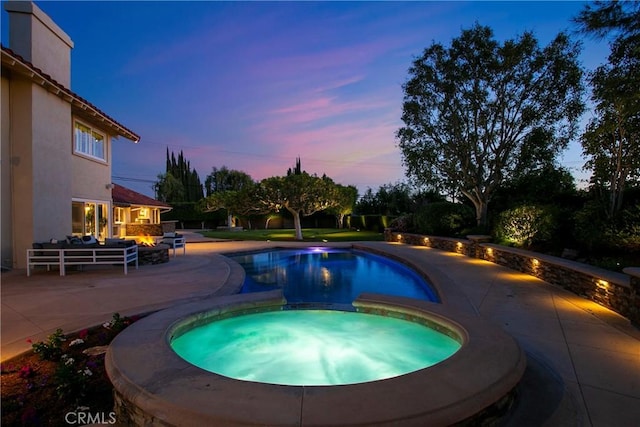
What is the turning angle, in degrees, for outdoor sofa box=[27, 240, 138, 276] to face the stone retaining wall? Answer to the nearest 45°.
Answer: approximately 135° to its right

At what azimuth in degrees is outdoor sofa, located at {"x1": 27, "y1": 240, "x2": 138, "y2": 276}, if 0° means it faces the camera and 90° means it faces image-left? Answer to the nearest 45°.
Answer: approximately 180°

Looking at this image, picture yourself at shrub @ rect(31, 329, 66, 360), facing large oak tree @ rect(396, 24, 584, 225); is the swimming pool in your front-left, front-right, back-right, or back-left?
front-left

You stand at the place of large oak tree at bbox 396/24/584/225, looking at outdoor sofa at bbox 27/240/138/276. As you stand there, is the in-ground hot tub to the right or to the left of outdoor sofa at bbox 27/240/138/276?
left

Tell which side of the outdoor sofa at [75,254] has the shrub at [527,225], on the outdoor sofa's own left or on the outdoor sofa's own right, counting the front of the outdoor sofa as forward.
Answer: on the outdoor sofa's own right

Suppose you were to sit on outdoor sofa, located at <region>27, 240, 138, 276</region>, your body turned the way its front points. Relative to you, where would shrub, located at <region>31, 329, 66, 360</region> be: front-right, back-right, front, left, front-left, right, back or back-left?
back

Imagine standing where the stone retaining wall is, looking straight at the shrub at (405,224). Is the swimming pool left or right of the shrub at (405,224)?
left

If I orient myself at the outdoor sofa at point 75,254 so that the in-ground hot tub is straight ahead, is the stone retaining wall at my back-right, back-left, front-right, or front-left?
front-left

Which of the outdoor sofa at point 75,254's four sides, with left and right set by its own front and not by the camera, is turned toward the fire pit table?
right

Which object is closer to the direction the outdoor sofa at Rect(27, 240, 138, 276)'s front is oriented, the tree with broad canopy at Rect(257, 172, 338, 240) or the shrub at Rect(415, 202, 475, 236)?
the tree with broad canopy

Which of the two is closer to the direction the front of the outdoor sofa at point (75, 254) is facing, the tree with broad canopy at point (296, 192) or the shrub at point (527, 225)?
the tree with broad canopy

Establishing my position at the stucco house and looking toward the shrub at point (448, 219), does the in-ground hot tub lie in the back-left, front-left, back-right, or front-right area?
front-right

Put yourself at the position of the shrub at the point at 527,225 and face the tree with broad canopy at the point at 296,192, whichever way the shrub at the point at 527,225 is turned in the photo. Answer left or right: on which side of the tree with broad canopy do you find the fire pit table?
left
